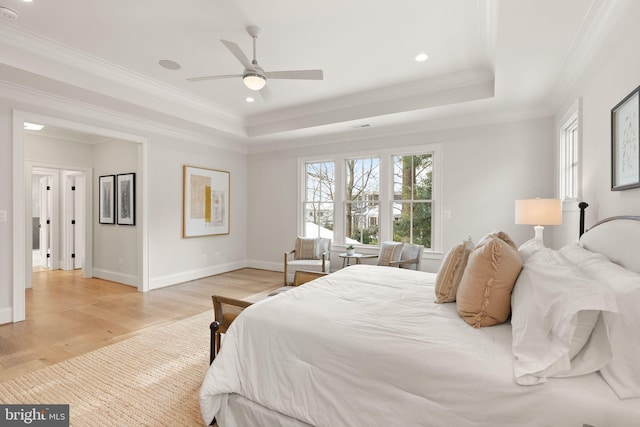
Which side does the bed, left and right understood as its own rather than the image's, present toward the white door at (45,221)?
front

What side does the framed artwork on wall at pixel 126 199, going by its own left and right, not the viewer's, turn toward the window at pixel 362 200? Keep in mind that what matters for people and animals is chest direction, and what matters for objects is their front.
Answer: left

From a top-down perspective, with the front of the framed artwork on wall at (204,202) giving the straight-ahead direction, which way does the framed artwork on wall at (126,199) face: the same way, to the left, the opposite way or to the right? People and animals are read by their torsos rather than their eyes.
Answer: to the right

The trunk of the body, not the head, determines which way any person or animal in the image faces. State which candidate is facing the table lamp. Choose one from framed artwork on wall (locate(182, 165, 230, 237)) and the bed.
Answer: the framed artwork on wall

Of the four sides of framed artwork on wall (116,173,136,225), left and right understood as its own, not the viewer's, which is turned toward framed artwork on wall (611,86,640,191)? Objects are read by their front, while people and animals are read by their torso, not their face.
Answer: left

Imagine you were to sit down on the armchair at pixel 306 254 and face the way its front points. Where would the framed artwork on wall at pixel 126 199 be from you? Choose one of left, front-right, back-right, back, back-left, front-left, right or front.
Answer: front-right

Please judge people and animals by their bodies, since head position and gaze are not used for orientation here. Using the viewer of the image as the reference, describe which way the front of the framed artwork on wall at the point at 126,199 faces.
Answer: facing the viewer and to the left of the viewer

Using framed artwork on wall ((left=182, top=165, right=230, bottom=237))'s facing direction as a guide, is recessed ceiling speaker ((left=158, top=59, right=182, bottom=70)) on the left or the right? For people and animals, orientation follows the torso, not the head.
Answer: on its right

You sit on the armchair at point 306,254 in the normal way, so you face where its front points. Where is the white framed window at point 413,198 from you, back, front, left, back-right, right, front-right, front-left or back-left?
back-left

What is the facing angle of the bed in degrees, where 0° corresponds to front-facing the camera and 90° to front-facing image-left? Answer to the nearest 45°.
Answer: approximately 90°

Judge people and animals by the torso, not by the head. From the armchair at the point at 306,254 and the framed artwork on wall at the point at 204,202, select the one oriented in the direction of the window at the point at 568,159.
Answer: the framed artwork on wall

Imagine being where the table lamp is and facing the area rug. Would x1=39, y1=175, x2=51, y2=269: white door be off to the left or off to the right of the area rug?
right

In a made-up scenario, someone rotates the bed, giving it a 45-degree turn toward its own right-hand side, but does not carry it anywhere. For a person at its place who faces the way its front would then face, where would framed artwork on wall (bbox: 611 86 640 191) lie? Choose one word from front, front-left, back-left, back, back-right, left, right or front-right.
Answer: right

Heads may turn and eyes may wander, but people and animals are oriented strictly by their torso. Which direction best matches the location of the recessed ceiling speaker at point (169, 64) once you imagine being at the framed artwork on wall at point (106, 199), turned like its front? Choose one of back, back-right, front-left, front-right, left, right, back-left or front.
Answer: front-left

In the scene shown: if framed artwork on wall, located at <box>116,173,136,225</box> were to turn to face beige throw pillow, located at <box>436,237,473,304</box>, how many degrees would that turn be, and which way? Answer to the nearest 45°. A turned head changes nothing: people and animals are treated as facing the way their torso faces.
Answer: approximately 45° to its left

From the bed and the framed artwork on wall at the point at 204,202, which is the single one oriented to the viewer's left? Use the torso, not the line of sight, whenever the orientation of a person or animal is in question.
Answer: the bed

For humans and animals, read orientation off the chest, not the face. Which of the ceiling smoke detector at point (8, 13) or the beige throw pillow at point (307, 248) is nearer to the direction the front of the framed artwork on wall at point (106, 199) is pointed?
the ceiling smoke detector
